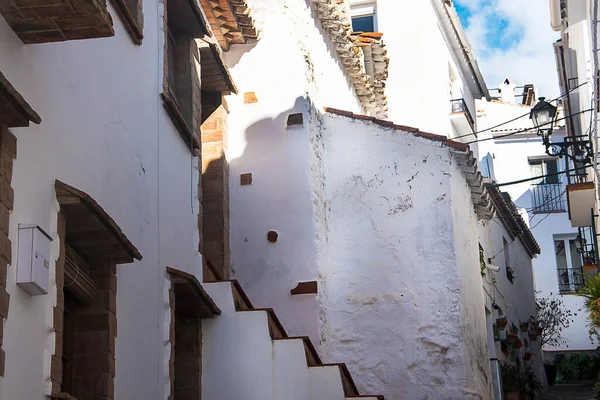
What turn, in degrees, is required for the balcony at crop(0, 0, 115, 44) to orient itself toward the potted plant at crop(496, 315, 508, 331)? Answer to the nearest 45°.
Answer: approximately 90° to its left

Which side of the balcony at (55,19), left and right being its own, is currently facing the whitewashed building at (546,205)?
left

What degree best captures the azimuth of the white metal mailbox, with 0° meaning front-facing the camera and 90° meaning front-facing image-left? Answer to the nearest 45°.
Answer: approximately 315°

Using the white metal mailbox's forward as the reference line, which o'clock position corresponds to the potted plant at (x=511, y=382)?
The potted plant is roughly at 9 o'clock from the white metal mailbox.

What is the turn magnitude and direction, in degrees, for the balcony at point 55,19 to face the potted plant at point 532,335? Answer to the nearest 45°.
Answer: approximately 90° to its left

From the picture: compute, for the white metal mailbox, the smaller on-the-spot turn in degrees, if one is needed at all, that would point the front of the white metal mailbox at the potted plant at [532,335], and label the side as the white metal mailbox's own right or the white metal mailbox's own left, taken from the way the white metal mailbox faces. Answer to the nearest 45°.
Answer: approximately 90° to the white metal mailbox's own left
